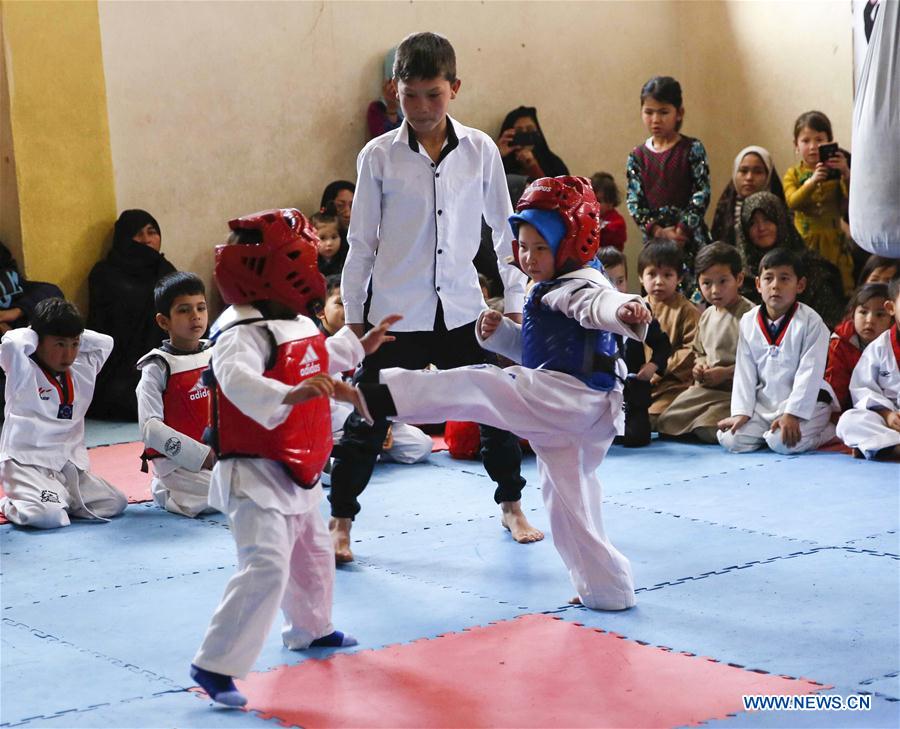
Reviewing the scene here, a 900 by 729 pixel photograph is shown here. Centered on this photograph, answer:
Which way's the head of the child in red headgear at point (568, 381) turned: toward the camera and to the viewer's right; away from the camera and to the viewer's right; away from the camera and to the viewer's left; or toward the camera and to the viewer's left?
toward the camera and to the viewer's left

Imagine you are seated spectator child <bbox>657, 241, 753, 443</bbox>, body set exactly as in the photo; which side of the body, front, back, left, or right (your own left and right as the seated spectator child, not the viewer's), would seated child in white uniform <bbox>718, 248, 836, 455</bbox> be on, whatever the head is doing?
left

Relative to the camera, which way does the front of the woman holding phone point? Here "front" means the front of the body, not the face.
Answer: toward the camera

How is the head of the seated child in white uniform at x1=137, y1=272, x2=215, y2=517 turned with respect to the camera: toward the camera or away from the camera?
toward the camera

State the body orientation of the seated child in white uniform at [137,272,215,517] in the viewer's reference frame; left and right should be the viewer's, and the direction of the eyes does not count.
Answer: facing the viewer and to the right of the viewer

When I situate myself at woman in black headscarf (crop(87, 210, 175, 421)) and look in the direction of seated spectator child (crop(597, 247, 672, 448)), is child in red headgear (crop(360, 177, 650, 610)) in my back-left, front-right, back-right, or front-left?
front-right

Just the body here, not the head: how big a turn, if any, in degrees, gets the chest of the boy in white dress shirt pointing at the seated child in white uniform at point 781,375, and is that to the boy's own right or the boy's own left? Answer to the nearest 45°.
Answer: approximately 135° to the boy's own left

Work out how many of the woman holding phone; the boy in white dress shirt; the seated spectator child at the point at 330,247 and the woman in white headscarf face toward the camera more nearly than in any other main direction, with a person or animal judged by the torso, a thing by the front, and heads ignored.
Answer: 4

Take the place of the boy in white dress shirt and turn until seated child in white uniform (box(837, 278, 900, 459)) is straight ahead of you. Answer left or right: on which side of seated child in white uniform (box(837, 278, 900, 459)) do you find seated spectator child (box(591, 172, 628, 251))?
left

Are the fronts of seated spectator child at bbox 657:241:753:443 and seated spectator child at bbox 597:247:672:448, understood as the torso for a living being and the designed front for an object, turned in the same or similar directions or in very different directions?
same or similar directions

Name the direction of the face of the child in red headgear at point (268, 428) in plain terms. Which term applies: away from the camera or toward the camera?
away from the camera

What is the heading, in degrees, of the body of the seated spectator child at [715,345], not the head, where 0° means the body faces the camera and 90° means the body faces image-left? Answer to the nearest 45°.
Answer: approximately 45°

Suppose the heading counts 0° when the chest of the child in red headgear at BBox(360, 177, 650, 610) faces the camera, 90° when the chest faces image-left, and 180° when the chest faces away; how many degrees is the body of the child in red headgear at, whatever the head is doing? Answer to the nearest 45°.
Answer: approximately 45°

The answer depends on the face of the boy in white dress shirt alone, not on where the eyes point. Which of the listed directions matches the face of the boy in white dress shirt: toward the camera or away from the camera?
toward the camera

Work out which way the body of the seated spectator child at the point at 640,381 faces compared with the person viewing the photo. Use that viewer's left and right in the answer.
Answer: facing the viewer and to the left of the viewer

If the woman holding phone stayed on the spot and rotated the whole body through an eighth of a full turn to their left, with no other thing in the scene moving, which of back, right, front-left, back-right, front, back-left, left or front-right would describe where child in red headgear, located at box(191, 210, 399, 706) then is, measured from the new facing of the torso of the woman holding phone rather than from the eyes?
front-right

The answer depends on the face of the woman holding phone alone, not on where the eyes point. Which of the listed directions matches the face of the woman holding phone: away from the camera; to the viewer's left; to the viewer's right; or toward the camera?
toward the camera

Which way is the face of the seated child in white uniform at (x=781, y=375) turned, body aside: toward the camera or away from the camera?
toward the camera
